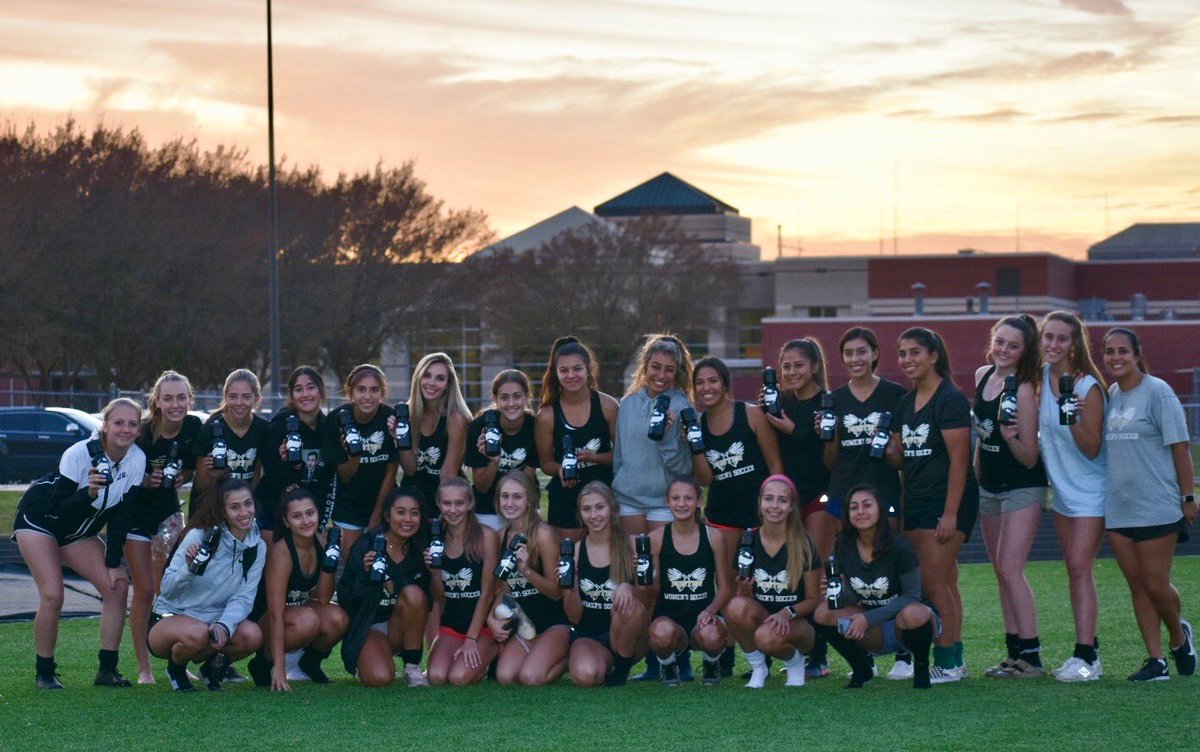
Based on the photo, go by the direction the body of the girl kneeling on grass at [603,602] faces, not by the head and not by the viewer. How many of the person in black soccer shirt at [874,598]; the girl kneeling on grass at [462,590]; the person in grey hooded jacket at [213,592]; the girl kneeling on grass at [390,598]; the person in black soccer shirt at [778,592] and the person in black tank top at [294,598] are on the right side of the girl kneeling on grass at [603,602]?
4

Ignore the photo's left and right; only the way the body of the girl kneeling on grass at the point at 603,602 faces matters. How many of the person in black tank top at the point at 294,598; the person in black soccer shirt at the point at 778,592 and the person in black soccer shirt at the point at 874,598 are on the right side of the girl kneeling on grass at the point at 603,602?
1

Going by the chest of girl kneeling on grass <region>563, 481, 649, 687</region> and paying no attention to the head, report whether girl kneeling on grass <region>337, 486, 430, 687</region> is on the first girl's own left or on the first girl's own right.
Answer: on the first girl's own right

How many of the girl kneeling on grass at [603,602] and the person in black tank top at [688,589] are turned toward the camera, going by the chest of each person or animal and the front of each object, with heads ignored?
2

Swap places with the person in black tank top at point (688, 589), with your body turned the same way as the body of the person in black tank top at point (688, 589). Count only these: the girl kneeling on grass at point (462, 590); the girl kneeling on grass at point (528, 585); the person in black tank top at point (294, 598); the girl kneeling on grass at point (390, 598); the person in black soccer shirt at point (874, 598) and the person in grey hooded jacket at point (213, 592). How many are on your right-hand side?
5

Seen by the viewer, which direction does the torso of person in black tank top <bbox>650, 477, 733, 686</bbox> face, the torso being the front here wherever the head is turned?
toward the camera

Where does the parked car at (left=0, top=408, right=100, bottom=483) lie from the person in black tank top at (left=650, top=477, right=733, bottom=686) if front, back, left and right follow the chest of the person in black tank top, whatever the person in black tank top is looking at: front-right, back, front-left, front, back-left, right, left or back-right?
back-right

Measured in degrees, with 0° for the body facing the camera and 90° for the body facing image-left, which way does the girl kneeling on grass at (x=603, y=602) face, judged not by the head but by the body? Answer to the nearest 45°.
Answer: approximately 0°

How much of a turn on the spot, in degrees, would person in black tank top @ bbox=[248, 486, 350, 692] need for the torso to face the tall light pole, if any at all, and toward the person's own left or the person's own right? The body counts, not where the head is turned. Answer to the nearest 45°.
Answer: approximately 135° to the person's own left
